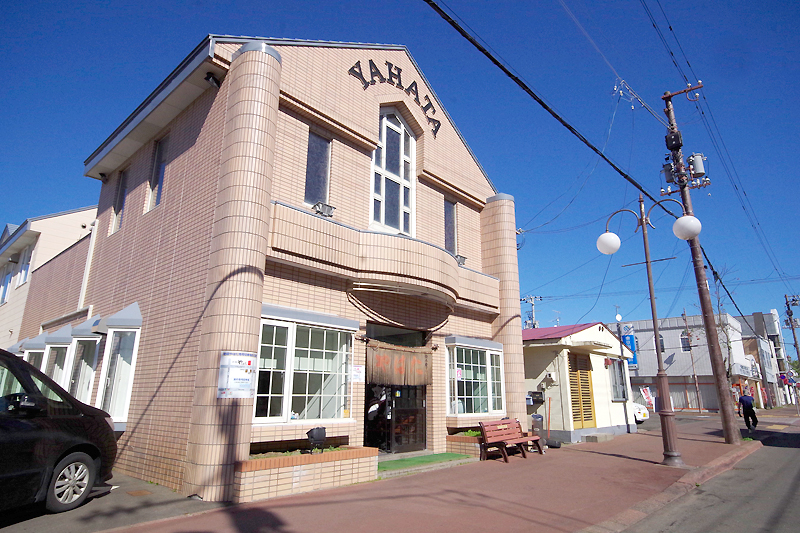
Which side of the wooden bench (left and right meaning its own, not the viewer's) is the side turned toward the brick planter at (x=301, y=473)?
right

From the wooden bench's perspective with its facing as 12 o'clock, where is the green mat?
The green mat is roughly at 3 o'clock from the wooden bench.

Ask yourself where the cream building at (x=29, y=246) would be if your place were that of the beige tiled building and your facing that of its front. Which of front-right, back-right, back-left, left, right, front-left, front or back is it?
back

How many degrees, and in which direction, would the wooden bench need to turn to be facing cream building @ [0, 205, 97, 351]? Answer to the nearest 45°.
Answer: approximately 135° to its right

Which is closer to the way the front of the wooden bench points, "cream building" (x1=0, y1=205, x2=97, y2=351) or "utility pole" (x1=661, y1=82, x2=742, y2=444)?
the utility pole

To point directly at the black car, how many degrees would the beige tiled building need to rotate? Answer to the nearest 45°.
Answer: approximately 90° to its right

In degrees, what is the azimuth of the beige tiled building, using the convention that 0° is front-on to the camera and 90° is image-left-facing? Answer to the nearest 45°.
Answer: approximately 315°

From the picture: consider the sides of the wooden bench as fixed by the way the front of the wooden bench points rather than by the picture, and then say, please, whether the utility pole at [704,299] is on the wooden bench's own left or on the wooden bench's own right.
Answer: on the wooden bench's own left

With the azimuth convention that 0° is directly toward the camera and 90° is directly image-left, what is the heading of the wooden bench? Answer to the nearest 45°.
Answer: approximately 315°

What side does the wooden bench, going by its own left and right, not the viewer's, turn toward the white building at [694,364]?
left
